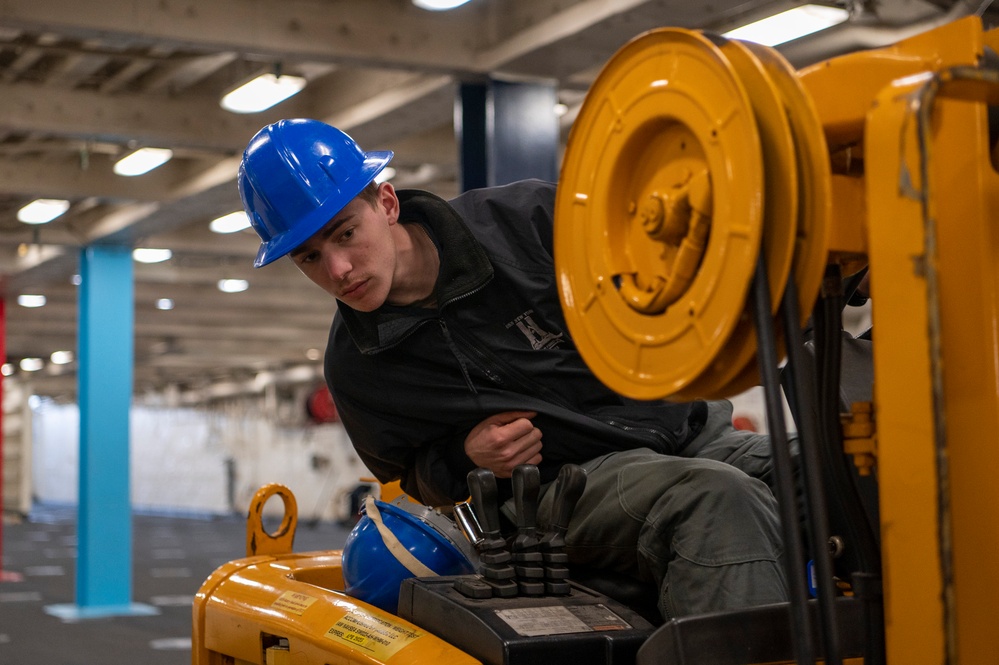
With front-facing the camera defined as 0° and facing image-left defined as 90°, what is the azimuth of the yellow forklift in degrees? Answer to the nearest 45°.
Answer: approximately 315°

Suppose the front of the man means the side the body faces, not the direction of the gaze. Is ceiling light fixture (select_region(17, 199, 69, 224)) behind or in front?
behind

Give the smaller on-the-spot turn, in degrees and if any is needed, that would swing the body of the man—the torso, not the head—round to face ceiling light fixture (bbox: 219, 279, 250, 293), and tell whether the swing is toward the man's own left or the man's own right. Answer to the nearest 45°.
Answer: approximately 180°

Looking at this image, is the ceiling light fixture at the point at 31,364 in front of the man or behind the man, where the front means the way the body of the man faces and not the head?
behind

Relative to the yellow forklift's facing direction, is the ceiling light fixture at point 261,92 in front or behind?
behind

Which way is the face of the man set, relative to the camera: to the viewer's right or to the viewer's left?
to the viewer's left

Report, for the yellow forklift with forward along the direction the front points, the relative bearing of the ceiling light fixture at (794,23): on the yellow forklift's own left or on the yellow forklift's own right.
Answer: on the yellow forklift's own left

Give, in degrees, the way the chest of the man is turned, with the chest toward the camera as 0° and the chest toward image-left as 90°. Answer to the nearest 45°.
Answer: approximately 0°

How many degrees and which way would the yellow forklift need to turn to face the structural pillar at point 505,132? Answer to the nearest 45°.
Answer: approximately 135° to its left
